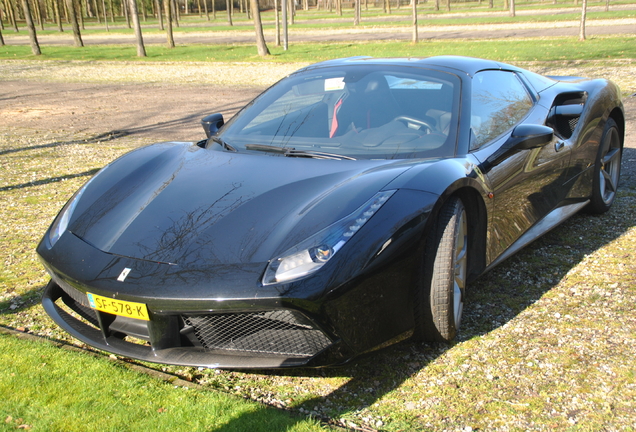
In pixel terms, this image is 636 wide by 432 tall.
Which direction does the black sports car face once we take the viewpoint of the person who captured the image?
facing the viewer and to the left of the viewer
